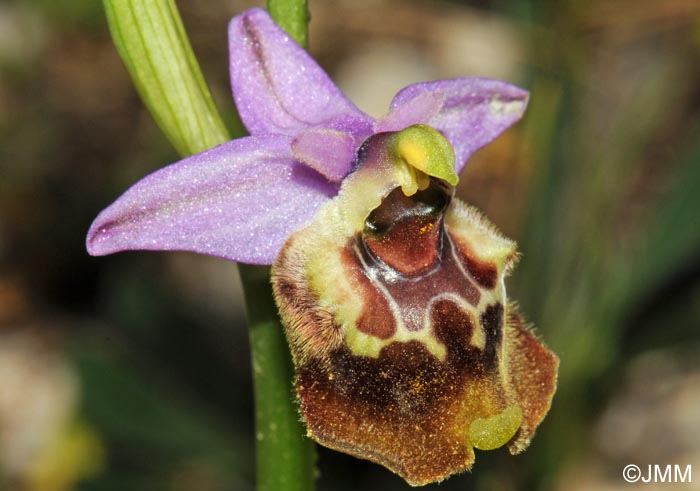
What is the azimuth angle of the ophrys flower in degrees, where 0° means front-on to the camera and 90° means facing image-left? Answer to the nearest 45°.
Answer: approximately 315°
